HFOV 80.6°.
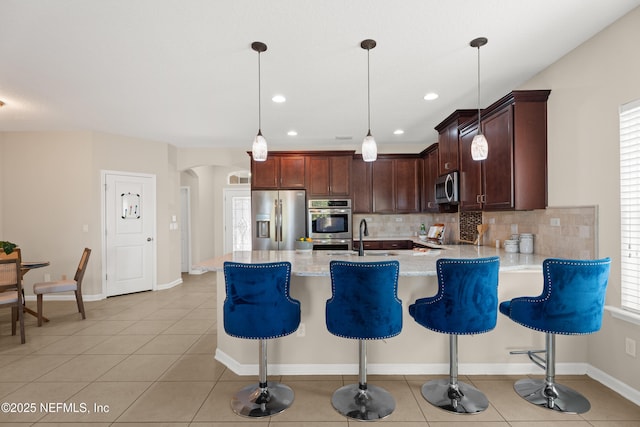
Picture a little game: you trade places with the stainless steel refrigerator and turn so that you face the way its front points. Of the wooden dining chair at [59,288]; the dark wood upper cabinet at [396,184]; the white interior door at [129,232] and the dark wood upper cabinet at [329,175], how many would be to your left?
2

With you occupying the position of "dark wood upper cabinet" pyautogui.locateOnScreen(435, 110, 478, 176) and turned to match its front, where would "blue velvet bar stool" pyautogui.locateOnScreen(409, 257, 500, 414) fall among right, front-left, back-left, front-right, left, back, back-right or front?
front-left

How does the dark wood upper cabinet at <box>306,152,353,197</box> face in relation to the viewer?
toward the camera

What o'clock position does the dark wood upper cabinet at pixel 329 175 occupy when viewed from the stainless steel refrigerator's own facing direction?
The dark wood upper cabinet is roughly at 9 o'clock from the stainless steel refrigerator.

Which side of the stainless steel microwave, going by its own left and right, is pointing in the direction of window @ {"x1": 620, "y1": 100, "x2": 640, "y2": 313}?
left

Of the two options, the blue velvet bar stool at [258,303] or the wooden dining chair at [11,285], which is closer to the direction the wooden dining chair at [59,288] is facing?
the wooden dining chair

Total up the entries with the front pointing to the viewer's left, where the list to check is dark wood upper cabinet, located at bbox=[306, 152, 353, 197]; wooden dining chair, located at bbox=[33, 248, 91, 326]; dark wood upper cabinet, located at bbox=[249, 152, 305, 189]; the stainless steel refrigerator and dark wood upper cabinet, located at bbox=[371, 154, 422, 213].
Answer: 1

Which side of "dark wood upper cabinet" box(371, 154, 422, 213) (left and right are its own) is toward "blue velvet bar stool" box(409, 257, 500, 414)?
front

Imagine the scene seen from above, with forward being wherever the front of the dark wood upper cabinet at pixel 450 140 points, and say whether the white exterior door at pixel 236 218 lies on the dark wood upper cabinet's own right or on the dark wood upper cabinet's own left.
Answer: on the dark wood upper cabinet's own right

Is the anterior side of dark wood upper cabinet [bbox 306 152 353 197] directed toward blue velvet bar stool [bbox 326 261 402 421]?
yes

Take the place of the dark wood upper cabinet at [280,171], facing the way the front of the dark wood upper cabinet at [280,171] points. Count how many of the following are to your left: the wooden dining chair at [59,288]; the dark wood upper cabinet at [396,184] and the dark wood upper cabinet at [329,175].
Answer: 2

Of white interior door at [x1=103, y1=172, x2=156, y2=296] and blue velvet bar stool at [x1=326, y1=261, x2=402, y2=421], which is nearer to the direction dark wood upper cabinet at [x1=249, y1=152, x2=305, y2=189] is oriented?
the blue velvet bar stool

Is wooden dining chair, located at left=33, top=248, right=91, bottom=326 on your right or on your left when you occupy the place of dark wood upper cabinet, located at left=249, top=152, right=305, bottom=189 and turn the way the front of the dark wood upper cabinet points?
on your right

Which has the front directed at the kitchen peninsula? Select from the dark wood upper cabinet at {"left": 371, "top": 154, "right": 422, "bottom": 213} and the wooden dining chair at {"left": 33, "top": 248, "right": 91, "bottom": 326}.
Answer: the dark wood upper cabinet

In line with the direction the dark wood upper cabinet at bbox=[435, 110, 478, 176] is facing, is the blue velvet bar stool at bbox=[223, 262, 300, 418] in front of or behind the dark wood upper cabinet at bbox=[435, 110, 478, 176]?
in front
